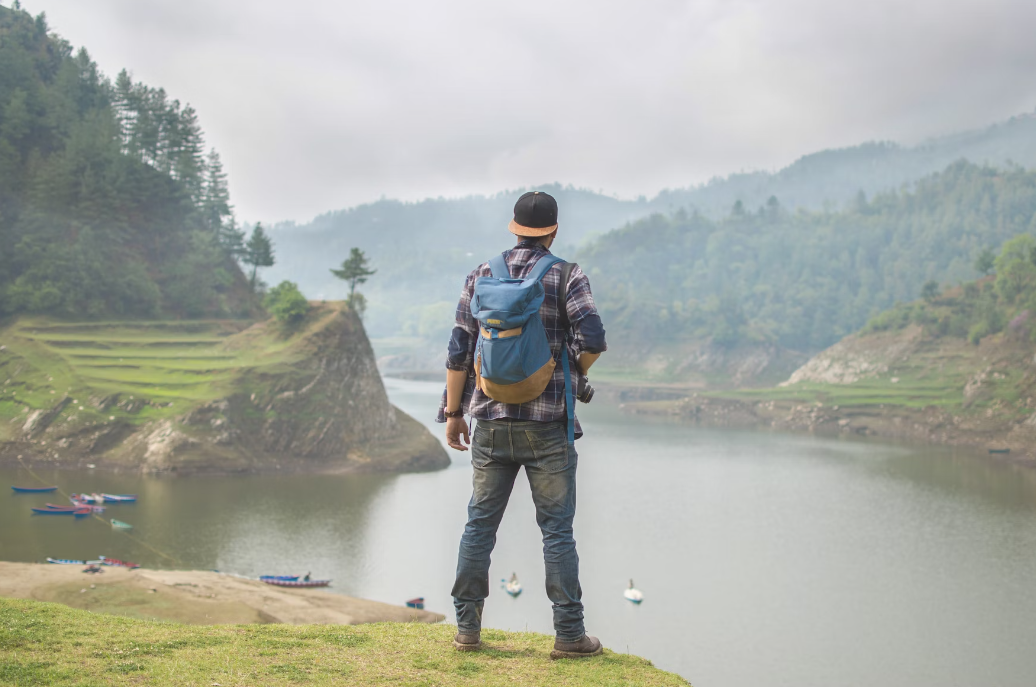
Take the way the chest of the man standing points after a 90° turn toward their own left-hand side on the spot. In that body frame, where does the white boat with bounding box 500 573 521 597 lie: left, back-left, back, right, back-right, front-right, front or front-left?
front-right

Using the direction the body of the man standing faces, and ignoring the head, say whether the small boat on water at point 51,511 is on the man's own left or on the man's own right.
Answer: on the man's own left

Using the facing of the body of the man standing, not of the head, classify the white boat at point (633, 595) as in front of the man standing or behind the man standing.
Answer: in front

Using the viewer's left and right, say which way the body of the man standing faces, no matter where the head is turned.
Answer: facing away from the viewer and to the right of the viewer

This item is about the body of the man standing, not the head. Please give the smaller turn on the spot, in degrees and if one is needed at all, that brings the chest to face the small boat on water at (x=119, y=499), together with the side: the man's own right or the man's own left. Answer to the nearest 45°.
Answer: approximately 90° to the man's own left

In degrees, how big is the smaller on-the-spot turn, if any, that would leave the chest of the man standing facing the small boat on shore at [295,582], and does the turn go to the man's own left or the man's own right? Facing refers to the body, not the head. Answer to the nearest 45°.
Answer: approximately 45° to the man's own left
